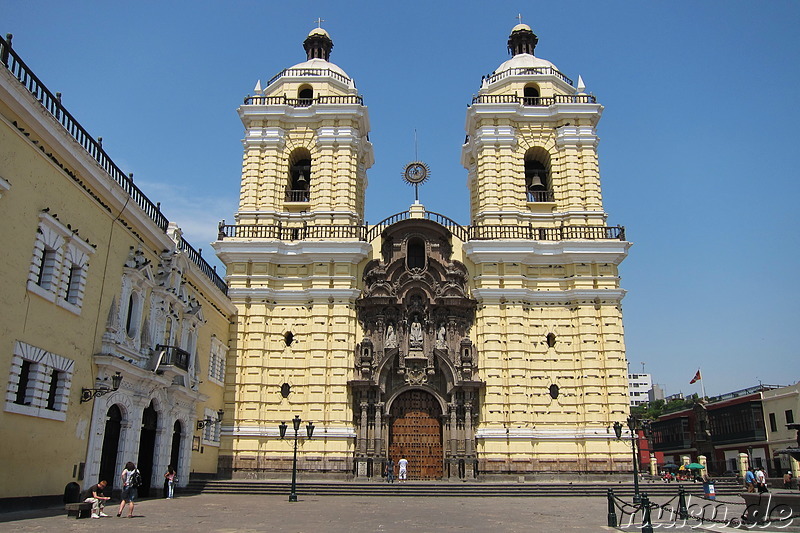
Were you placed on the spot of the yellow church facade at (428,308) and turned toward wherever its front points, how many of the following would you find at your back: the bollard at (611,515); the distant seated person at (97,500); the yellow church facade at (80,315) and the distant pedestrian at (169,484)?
0

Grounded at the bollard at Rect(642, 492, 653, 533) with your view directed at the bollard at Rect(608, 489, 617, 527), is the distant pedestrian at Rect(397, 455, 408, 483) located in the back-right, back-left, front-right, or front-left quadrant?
front-left

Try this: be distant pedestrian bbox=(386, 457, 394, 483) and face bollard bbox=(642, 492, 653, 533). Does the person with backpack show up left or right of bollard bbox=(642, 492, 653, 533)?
right

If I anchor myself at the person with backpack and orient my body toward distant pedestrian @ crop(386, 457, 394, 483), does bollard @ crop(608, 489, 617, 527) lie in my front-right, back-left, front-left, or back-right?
front-right

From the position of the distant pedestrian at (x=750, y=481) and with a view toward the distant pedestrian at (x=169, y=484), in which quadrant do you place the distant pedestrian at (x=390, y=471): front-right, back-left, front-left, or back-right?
front-right

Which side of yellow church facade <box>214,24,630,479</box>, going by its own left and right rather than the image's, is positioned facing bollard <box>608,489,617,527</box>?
front

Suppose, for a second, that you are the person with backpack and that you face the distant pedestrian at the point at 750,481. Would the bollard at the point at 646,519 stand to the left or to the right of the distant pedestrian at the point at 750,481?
right

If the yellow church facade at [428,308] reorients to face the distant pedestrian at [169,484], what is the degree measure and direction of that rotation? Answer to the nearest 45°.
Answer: approximately 45° to its right

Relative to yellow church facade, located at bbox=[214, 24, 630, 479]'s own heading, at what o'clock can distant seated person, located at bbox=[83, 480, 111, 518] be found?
The distant seated person is roughly at 1 o'clock from the yellow church facade.

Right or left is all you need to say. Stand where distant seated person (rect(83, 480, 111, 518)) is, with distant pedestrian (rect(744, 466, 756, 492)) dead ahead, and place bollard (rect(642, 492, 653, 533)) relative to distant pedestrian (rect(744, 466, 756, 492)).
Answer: right

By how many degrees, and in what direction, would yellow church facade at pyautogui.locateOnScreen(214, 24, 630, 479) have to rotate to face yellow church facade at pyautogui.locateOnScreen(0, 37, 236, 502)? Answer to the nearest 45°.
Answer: approximately 45° to its right

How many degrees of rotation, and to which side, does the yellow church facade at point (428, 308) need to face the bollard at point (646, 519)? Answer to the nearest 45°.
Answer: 0° — it already faces it

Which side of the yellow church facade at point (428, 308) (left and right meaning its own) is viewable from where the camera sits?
front

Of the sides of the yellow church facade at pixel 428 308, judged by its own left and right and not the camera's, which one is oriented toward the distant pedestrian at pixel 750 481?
left

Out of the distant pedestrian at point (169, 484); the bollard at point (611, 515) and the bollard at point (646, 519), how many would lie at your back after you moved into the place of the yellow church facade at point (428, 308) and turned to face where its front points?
0
